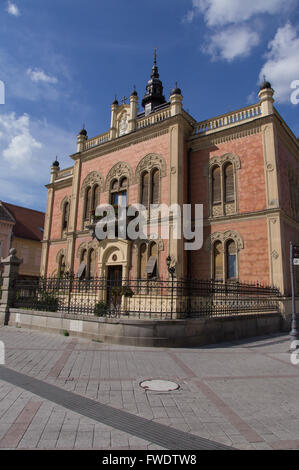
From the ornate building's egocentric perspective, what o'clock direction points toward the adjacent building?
The adjacent building is roughly at 3 o'clock from the ornate building.

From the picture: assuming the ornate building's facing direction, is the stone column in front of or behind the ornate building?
in front

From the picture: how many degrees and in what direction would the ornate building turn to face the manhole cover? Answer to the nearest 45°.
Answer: approximately 45° to its left

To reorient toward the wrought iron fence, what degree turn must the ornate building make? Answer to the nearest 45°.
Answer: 0° — it already faces it

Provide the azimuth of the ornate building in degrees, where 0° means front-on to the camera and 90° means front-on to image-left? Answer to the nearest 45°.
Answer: approximately 45°

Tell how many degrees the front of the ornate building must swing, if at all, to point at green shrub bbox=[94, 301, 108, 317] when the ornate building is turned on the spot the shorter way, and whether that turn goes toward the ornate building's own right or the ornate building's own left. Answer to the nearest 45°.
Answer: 0° — it already faces it

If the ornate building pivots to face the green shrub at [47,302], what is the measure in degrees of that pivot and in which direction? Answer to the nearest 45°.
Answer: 0° — it already faces it

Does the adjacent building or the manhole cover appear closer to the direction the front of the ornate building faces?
the manhole cover

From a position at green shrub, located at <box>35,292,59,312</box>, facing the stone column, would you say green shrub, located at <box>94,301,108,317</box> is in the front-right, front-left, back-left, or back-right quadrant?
back-left
